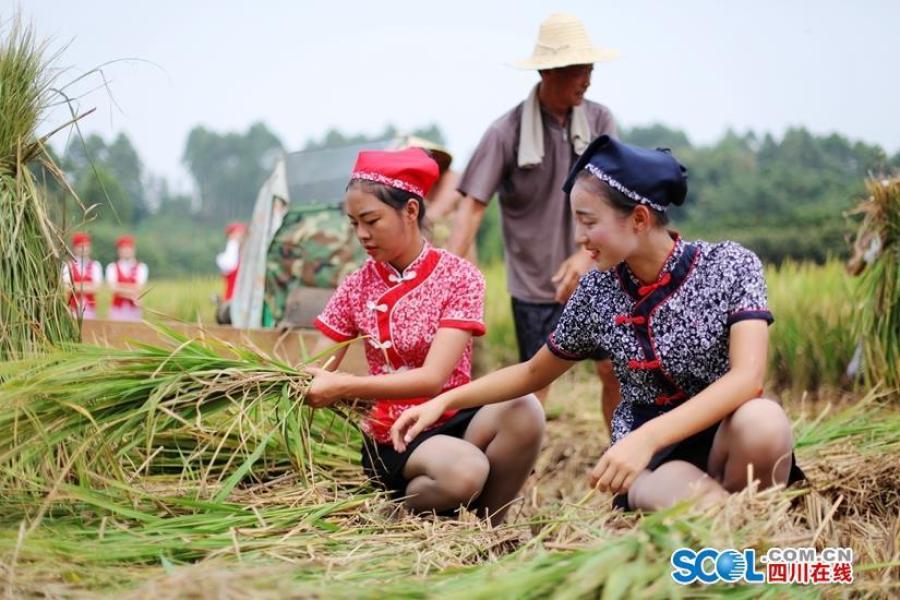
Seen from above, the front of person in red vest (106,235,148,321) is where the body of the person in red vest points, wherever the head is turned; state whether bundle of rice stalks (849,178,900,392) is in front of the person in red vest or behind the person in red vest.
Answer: in front

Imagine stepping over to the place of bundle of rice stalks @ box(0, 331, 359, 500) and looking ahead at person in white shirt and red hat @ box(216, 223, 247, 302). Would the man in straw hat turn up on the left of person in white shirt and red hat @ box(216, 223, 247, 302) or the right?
right

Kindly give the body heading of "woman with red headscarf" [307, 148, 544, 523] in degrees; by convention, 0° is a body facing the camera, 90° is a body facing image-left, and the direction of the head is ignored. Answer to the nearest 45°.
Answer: approximately 45°

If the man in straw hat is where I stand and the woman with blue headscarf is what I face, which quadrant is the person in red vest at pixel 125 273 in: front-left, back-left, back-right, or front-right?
back-right

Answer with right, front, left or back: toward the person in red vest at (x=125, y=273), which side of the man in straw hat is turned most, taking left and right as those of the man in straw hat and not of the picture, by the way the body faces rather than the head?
back

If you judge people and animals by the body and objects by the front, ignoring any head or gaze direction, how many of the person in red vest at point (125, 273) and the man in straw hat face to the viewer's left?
0

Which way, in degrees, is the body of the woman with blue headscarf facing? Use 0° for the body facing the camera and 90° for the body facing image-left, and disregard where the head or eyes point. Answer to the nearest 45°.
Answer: approximately 45°

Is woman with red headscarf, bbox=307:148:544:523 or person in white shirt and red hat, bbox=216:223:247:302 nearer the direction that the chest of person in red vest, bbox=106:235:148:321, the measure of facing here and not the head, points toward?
the woman with red headscarf

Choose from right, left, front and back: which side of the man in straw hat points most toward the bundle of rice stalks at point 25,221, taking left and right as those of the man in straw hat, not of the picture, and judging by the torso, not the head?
right

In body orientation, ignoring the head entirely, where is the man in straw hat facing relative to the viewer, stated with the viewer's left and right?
facing the viewer and to the right of the viewer
